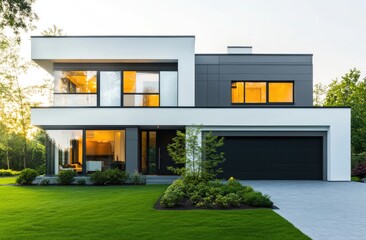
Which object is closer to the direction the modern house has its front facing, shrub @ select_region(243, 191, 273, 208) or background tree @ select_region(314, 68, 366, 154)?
the shrub

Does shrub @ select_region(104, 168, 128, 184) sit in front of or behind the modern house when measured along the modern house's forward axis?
in front

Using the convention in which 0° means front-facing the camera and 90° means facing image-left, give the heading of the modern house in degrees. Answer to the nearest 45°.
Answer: approximately 0°

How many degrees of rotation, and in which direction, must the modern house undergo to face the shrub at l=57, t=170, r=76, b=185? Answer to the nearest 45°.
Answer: approximately 45° to its right

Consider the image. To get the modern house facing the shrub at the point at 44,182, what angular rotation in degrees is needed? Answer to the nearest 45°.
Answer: approximately 45° to its right

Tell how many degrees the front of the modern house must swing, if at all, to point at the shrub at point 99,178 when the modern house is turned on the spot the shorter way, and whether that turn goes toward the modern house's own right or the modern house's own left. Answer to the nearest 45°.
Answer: approximately 45° to the modern house's own right

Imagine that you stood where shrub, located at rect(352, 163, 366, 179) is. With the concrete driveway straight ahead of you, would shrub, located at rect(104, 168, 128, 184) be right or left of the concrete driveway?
right
